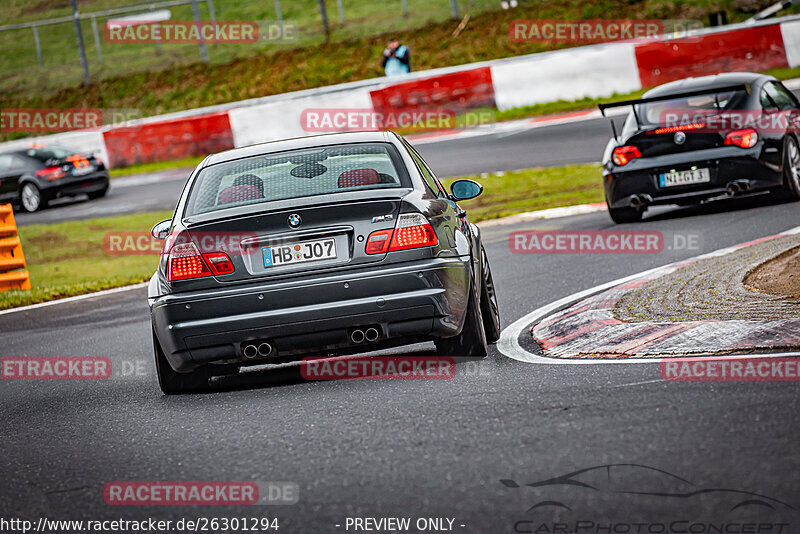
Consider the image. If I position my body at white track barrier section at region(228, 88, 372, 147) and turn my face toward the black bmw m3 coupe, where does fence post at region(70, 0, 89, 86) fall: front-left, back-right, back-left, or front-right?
back-right

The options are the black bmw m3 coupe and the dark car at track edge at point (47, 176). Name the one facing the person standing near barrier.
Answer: the black bmw m3 coupe

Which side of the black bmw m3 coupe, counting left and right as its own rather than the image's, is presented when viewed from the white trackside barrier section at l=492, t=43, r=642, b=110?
front

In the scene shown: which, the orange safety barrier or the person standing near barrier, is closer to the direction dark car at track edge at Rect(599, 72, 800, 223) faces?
the person standing near barrier

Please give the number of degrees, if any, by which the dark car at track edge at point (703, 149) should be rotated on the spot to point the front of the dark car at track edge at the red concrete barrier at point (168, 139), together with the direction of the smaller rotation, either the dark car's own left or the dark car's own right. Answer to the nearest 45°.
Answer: approximately 90° to the dark car's own left

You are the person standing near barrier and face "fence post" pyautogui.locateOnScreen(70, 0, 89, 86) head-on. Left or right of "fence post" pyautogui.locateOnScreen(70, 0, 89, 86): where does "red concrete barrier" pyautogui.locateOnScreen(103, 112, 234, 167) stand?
left

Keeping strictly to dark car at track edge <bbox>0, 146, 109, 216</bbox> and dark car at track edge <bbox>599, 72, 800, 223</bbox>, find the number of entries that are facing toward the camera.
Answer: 0

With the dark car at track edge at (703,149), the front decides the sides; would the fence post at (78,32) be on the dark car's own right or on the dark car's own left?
on the dark car's own left

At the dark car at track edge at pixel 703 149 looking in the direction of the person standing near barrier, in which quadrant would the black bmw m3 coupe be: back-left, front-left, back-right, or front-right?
back-left

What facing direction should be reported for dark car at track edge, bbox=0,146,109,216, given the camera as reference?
facing away from the viewer and to the left of the viewer

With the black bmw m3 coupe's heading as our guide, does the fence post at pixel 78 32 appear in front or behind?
in front

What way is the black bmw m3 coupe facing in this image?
away from the camera

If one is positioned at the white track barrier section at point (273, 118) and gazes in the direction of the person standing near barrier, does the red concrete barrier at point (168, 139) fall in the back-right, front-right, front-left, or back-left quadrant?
back-left

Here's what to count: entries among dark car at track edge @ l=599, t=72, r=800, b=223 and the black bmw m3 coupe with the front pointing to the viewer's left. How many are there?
0

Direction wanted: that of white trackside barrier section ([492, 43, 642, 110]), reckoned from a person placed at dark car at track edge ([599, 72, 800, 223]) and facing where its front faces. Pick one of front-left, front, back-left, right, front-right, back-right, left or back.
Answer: front-left

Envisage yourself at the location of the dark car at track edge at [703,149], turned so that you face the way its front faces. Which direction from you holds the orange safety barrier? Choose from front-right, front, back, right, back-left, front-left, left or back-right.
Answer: back-left

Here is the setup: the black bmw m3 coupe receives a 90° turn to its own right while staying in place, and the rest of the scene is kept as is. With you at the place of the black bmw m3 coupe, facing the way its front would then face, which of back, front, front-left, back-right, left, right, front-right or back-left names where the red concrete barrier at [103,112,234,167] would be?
left
